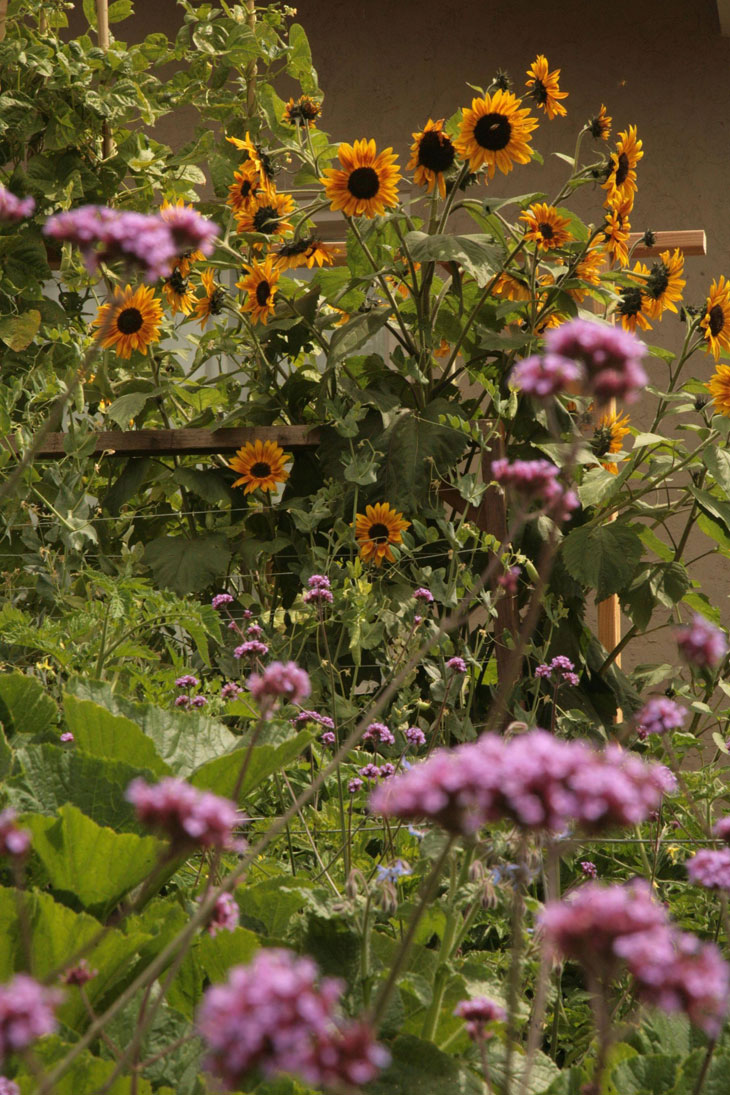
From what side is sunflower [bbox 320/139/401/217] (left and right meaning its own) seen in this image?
front

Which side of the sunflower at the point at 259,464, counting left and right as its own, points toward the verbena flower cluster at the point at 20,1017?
front

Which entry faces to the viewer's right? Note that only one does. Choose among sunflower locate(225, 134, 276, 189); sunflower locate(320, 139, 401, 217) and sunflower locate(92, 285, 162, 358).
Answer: sunflower locate(225, 134, 276, 189)

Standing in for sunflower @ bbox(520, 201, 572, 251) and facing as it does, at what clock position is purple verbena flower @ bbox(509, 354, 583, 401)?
The purple verbena flower is roughly at 12 o'clock from the sunflower.

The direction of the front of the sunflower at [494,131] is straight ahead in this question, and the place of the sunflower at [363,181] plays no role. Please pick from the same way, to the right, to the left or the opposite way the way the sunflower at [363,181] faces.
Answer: the same way

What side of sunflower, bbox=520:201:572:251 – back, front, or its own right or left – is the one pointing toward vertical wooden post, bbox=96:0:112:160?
right

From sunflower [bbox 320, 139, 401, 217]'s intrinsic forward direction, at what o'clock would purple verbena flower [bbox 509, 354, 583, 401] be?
The purple verbena flower is roughly at 12 o'clock from the sunflower.

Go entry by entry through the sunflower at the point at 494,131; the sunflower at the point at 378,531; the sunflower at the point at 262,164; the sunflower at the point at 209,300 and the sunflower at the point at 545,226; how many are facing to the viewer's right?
1

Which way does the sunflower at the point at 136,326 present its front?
toward the camera

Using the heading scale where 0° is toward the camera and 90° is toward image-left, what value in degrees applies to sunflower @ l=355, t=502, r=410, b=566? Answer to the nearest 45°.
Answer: approximately 0°

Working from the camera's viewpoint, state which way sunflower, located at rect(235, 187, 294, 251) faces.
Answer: facing the viewer
